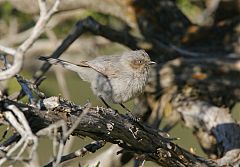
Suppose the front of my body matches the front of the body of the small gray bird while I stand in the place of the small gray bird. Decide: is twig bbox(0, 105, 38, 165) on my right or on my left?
on my right

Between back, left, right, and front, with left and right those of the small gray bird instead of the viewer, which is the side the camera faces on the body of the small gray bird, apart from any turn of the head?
right
